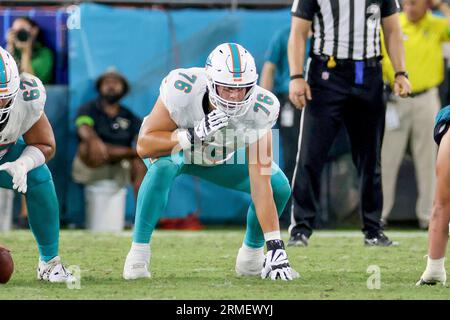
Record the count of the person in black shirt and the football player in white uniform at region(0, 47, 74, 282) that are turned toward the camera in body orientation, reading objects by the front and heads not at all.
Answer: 2

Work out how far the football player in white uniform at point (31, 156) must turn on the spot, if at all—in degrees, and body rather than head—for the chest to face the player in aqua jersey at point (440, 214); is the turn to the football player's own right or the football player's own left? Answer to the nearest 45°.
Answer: approximately 90° to the football player's own left

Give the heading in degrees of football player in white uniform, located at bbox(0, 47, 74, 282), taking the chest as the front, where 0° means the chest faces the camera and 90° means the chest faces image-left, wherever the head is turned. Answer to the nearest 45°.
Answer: approximately 0°

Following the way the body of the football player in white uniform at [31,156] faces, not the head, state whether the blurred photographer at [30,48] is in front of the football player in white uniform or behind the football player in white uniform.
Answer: behind

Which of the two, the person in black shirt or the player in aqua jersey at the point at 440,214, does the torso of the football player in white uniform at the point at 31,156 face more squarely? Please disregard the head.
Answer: the player in aqua jersey

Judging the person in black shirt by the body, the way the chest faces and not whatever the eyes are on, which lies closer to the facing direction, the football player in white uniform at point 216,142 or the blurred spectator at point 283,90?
the football player in white uniform
